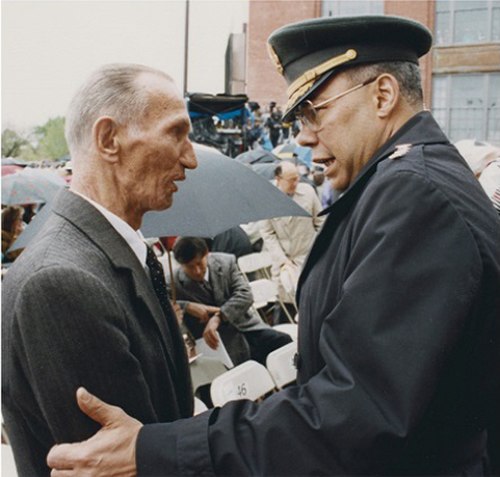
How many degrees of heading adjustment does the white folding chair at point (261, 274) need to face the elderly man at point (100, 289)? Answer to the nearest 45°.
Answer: approximately 45° to its right

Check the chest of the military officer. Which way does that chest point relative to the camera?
to the viewer's left

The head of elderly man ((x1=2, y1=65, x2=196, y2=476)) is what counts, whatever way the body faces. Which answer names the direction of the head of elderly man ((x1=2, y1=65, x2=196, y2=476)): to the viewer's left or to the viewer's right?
to the viewer's right

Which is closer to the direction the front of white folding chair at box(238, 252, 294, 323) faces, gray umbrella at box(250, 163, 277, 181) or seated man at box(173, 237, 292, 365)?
the seated man

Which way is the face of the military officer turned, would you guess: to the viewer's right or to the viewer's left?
to the viewer's left

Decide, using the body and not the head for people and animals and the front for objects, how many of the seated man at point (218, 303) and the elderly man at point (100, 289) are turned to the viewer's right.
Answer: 1

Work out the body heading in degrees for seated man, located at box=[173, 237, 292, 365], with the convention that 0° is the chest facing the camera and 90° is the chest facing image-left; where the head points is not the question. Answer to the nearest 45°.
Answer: approximately 45°

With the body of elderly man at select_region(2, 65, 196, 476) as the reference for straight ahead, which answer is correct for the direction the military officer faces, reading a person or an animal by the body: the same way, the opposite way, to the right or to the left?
the opposite way

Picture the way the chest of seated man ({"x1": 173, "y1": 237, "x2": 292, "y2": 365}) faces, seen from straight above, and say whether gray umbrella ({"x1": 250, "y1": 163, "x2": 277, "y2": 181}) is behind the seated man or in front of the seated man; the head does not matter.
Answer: behind

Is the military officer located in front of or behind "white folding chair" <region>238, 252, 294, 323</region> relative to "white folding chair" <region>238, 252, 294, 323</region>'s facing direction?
in front

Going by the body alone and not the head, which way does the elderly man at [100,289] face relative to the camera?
to the viewer's right

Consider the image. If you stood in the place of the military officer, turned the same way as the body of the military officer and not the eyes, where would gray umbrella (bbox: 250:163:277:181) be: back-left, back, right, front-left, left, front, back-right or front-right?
right
